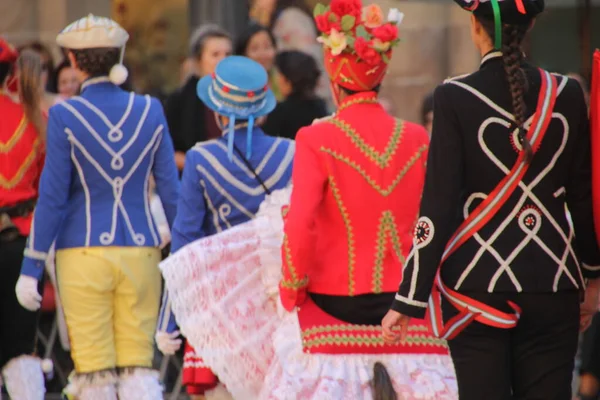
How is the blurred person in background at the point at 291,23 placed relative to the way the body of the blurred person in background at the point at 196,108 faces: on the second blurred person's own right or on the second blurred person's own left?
on the second blurred person's own left

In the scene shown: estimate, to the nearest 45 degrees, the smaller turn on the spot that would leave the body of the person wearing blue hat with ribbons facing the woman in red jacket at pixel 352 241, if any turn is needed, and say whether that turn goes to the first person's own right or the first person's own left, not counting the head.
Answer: approximately 135° to the first person's own right

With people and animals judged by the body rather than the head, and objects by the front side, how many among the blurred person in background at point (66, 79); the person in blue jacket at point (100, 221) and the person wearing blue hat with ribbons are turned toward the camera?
1

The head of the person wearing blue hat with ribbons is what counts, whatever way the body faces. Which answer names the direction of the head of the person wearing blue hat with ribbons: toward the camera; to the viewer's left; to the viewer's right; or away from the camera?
away from the camera

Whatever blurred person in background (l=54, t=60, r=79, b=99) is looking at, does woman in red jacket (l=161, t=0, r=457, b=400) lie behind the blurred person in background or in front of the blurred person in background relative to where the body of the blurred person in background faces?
in front

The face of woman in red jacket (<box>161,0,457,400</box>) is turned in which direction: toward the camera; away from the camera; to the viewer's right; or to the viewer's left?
away from the camera

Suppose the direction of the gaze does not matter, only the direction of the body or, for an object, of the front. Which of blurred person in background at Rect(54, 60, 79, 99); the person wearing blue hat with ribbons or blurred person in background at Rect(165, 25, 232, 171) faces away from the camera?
the person wearing blue hat with ribbons

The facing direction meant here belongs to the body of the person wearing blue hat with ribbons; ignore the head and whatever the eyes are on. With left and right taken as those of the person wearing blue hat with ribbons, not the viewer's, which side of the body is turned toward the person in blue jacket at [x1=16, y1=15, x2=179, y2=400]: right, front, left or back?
left

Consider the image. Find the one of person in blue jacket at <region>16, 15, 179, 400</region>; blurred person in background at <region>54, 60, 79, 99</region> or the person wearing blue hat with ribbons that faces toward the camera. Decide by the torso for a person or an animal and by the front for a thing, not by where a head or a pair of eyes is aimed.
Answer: the blurred person in background

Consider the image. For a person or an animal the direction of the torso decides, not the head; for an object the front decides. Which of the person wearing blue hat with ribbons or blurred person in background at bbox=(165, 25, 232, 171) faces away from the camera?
the person wearing blue hat with ribbons

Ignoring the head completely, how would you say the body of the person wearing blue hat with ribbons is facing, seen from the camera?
away from the camera

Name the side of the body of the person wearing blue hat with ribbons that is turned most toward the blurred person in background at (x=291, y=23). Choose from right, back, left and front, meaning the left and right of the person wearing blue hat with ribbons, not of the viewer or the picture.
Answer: front

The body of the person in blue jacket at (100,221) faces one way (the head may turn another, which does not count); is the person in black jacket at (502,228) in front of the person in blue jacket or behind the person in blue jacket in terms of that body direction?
behind

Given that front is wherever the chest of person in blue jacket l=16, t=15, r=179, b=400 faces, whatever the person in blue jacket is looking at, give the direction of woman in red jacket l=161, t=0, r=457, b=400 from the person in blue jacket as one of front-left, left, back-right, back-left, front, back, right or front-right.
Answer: back-right

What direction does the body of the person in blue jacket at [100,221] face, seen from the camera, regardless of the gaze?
away from the camera
